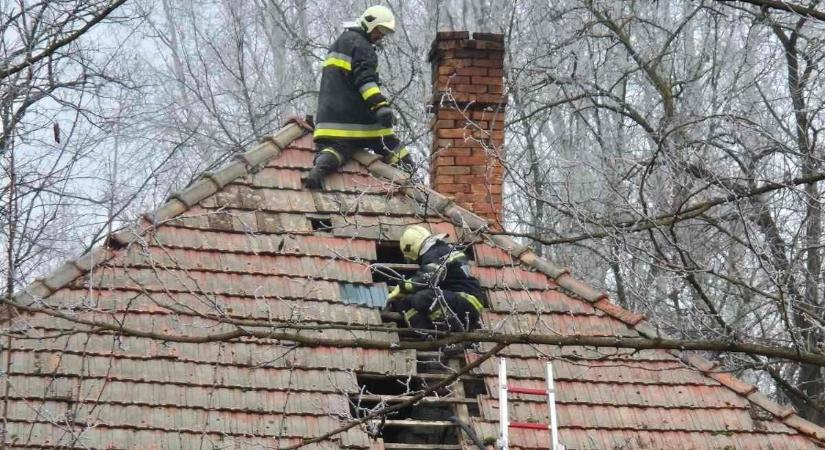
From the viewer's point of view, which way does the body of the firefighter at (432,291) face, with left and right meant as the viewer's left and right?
facing to the left of the viewer

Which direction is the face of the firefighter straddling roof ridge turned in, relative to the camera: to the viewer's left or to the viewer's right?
to the viewer's right
